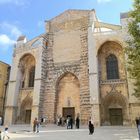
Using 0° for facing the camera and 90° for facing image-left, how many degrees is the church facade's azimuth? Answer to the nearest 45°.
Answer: approximately 0°

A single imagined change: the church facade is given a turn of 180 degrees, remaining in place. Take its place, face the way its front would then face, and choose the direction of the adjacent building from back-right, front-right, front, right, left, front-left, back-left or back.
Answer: front-left
